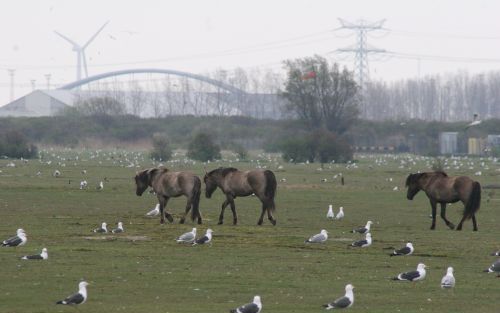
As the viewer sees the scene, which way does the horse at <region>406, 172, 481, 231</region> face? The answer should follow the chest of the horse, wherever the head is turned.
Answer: to the viewer's left

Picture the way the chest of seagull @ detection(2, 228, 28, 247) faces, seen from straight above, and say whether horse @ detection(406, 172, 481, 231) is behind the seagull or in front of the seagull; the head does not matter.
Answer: in front

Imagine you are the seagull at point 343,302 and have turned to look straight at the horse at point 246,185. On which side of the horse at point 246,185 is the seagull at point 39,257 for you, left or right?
left

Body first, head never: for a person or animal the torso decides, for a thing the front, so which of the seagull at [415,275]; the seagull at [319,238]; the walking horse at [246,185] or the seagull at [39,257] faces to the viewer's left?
the walking horse

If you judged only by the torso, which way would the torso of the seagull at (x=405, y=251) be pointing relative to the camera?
to the viewer's right

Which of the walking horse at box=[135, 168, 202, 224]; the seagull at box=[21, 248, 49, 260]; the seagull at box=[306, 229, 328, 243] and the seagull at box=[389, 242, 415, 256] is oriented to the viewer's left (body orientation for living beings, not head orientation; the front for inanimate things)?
the walking horse

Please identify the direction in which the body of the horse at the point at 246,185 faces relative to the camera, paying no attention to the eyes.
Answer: to the viewer's left

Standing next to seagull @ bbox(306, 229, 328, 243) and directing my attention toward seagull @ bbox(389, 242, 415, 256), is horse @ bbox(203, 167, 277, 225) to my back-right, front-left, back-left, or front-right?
back-left

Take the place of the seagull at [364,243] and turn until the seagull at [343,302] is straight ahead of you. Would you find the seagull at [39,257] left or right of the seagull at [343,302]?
right
